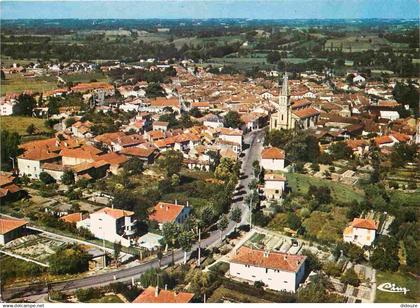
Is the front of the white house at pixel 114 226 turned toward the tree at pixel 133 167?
no

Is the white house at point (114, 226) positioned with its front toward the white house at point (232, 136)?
no

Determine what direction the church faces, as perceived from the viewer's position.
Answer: facing the viewer and to the left of the viewer

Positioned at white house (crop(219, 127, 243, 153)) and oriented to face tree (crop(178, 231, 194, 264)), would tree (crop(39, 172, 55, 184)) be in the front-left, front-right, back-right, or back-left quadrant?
front-right

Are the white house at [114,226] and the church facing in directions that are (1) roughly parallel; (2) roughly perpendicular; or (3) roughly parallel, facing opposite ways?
roughly perpendicular

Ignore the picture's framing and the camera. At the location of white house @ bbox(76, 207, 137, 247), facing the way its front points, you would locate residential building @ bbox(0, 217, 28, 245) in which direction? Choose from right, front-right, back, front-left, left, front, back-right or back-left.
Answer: back-right

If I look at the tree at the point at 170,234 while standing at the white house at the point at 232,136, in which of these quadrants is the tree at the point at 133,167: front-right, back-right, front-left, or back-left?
front-right

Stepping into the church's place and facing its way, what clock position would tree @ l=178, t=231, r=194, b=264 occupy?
The tree is roughly at 11 o'clock from the church.

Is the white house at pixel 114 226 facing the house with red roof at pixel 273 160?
no

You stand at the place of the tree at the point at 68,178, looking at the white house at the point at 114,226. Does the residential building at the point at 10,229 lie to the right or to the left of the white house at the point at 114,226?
right

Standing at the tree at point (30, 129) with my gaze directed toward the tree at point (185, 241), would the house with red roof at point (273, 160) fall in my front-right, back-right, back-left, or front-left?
front-left
